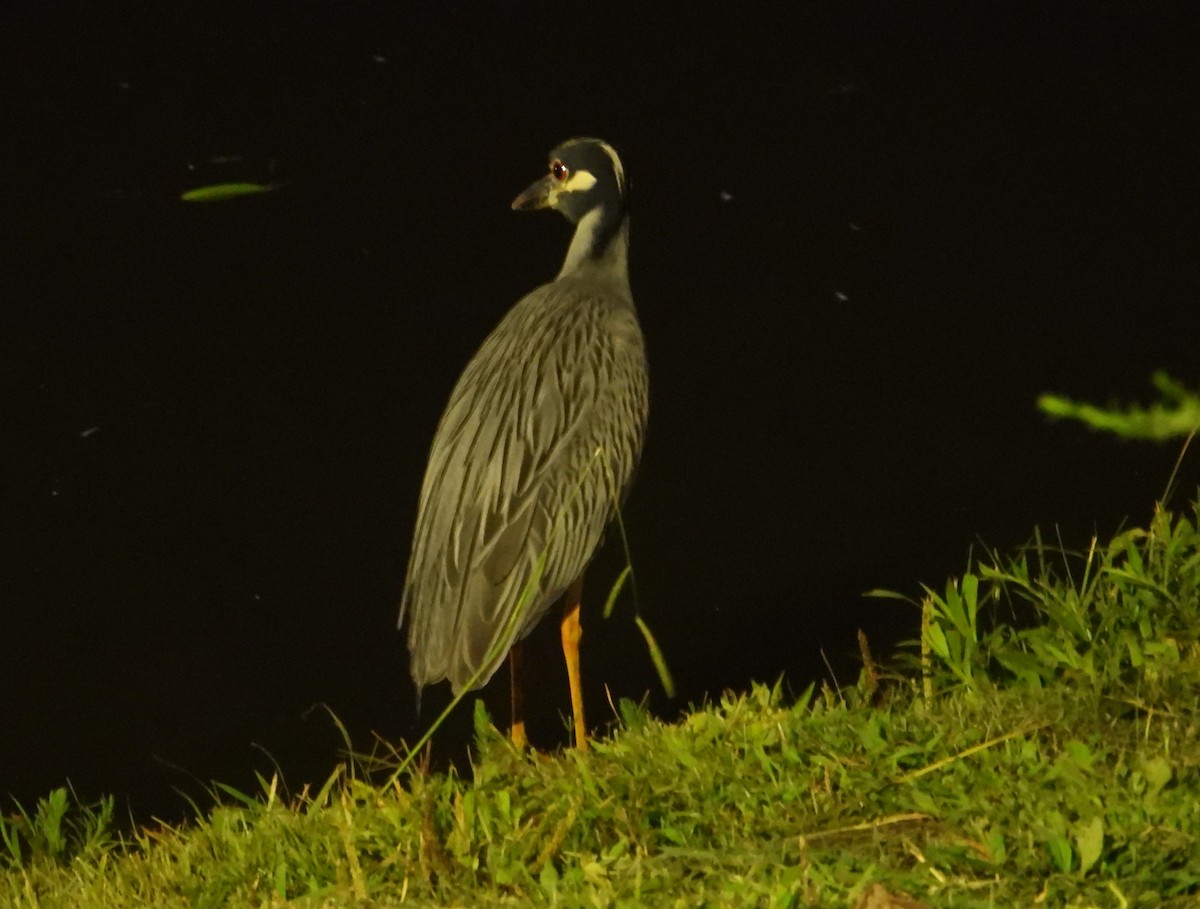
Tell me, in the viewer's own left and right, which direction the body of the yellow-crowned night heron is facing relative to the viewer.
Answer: facing away from the viewer and to the right of the viewer
